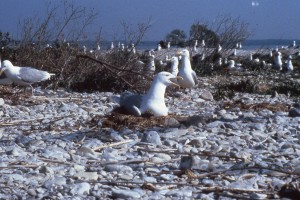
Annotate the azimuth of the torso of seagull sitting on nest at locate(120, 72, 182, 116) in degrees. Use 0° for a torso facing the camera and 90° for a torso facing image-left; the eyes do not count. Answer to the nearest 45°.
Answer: approximately 315°

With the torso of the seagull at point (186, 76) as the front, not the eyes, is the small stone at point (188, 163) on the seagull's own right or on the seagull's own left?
on the seagull's own left

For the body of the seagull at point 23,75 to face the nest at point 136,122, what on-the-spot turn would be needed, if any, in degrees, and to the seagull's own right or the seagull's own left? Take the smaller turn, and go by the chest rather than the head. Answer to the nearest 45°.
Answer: approximately 90° to the seagull's own left

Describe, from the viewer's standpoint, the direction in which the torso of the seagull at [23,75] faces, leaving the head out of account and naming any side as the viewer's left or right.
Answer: facing to the left of the viewer

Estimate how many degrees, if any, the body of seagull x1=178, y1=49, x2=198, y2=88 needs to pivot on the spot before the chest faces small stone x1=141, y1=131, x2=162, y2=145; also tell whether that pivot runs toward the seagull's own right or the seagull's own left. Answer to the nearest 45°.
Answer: approximately 45° to the seagull's own left

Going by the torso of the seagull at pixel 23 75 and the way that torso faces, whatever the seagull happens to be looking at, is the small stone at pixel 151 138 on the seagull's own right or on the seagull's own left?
on the seagull's own left

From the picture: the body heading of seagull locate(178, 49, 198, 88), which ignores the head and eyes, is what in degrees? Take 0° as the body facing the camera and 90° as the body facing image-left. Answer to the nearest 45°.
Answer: approximately 45°

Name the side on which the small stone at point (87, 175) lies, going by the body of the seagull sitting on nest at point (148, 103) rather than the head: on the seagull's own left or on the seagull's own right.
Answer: on the seagull's own right

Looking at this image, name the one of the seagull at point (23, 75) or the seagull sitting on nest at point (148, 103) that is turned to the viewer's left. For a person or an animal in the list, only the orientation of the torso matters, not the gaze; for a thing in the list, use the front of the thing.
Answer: the seagull

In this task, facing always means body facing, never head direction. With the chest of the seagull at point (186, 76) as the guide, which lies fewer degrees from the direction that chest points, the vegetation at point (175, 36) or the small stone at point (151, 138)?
the small stone

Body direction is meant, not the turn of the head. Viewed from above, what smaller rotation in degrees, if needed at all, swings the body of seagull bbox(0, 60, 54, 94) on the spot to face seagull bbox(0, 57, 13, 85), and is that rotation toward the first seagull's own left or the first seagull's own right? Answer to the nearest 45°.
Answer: approximately 45° to the first seagull's own right

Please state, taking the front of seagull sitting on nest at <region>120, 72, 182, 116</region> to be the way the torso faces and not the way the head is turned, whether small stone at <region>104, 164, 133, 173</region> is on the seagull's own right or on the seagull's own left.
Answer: on the seagull's own right

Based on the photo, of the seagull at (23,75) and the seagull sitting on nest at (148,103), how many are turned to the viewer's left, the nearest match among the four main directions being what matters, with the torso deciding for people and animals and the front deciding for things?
1

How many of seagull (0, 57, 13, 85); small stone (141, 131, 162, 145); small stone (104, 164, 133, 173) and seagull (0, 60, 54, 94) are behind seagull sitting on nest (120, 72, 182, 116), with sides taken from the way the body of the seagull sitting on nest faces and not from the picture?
2

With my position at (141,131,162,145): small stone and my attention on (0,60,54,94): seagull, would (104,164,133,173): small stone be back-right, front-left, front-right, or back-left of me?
back-left
